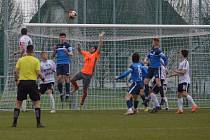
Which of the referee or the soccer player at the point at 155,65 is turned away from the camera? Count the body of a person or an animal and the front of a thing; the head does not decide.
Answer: the referee

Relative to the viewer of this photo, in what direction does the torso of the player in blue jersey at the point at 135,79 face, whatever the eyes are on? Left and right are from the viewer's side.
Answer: facing away from the viewer and to the left of the viewer

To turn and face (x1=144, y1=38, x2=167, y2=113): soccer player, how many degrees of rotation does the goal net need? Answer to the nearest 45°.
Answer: approximately 45° to its left

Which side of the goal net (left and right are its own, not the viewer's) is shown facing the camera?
front

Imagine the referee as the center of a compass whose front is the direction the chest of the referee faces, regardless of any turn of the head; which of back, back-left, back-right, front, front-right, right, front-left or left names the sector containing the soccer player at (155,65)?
front-right

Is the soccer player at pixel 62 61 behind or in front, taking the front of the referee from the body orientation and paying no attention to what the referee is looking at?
in front

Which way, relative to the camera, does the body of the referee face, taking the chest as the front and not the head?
away from the camera

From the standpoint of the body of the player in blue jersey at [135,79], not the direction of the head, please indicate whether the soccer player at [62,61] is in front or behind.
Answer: in front
